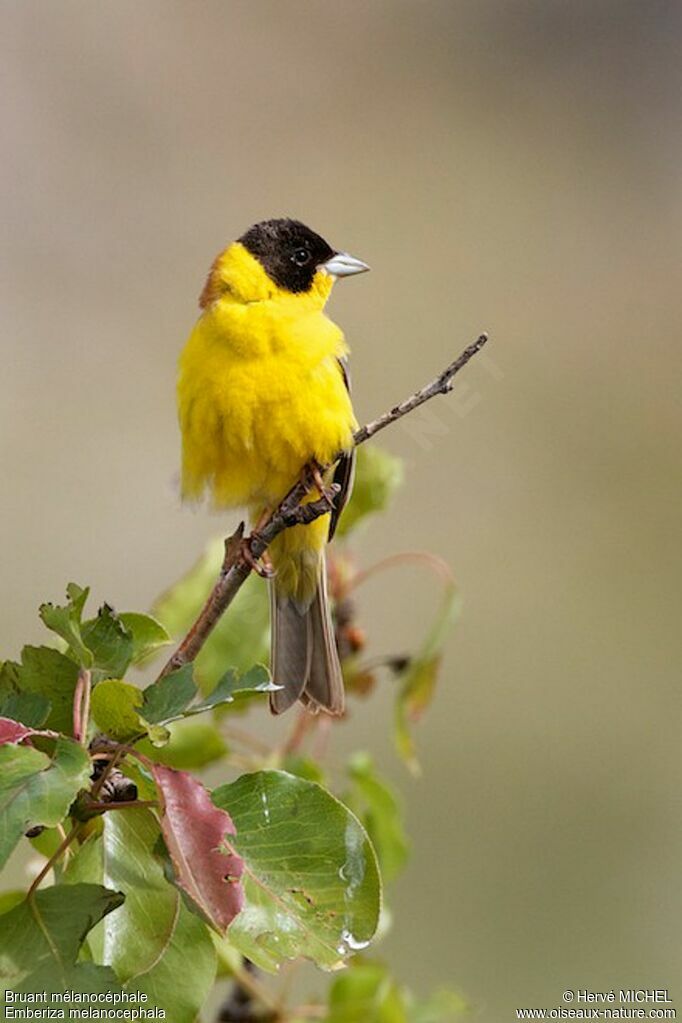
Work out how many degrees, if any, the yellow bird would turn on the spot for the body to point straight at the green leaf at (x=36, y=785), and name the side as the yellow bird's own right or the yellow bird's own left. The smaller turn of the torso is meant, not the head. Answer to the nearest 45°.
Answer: approximately 90° to the yellow bird's own right

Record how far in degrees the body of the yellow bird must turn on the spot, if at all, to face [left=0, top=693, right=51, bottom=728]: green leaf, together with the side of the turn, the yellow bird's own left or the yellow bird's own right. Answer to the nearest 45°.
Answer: approximately 90° to the yellow bird's own right

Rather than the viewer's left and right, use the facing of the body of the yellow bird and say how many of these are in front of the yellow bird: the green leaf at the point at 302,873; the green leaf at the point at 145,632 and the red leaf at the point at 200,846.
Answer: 3

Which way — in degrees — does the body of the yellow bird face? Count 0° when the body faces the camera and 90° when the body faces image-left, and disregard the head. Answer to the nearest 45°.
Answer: approximately 0°
